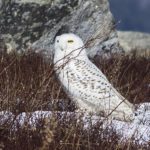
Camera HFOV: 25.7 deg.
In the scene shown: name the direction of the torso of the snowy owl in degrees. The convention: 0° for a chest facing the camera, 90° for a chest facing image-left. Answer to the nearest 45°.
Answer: approximately 90°
